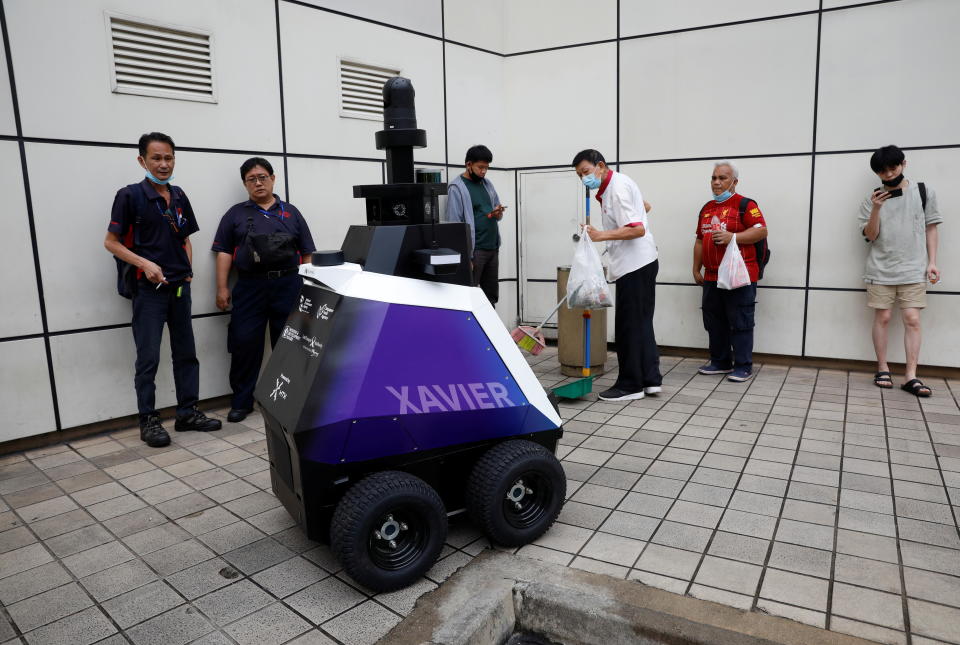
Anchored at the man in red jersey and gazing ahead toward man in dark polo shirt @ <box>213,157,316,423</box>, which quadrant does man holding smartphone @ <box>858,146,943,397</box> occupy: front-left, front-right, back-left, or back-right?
back-left

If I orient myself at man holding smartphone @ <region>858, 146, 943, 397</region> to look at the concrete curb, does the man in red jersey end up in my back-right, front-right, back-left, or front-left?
front-right

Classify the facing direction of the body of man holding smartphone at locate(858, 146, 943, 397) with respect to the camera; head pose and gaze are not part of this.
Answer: toward the camera

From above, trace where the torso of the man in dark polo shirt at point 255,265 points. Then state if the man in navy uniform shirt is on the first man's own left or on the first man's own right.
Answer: on the first man's own right

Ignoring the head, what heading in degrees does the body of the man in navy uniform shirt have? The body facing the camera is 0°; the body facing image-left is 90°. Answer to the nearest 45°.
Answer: approximately 315°

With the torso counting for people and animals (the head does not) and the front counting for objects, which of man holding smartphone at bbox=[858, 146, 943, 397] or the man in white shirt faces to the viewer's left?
the man in white shirt

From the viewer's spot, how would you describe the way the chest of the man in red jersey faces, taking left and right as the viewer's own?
facing the viewer and to the left of the viewer

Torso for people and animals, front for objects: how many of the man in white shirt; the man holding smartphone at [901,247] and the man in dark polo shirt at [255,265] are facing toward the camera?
2

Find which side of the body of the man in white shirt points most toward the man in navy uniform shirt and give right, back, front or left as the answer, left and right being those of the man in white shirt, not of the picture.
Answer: front

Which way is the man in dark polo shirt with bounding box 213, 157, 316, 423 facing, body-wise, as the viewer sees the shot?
toward the camera

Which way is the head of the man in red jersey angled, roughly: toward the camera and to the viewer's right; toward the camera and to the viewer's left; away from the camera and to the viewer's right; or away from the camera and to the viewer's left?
toward the camera and to the viewer's left

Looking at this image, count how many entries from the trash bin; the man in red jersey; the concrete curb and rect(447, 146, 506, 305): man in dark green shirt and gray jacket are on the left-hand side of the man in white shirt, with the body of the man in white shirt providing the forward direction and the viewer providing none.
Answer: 1

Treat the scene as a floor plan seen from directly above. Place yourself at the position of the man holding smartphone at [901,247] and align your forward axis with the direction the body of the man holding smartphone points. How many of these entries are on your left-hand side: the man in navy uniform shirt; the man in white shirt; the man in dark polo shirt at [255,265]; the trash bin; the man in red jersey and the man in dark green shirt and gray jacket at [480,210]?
0

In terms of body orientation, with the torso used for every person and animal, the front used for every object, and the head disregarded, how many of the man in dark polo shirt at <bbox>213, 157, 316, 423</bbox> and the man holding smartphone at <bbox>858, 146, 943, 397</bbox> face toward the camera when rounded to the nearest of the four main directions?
2

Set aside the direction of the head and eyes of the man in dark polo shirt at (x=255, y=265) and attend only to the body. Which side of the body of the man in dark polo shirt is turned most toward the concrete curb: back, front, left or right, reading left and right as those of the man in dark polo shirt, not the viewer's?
front

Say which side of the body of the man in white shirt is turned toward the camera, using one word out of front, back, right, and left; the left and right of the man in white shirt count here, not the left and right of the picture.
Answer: left

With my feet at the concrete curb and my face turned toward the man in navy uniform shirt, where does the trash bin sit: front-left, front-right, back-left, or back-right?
front-right
